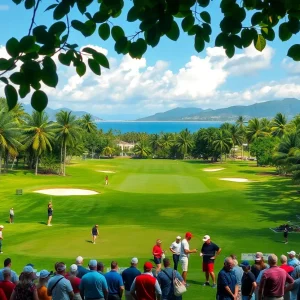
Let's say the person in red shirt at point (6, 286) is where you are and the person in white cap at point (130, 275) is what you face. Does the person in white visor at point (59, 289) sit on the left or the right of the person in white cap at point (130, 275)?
right

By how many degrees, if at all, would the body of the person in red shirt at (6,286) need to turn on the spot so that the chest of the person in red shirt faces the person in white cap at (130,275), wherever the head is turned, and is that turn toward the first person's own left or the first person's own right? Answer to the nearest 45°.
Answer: approximately 45° to the first person's own right

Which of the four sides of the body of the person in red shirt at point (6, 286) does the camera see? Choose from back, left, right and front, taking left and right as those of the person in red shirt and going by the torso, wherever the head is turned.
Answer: back

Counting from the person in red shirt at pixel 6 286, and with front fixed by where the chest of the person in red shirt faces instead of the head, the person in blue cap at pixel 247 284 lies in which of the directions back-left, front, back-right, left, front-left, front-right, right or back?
right

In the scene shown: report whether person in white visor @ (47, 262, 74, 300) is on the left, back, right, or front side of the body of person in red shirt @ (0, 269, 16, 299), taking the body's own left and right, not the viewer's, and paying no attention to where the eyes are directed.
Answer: right

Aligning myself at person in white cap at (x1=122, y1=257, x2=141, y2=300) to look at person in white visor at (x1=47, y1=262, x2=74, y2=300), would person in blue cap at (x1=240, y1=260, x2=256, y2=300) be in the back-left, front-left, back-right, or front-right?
back-left
